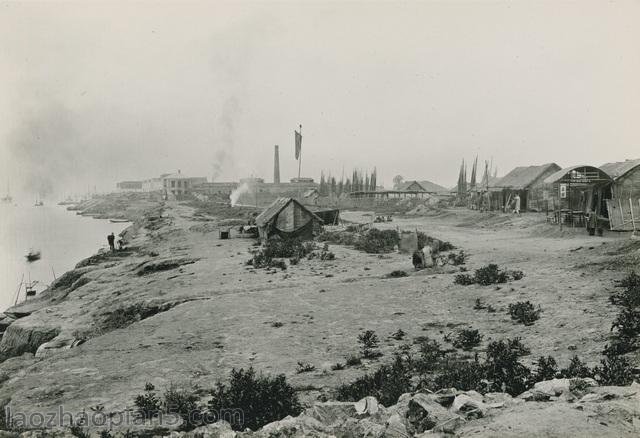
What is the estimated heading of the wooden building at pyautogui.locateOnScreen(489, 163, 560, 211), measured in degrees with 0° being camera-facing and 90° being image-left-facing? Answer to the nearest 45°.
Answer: approximately 45°

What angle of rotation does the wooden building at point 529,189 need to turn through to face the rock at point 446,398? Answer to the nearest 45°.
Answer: approximately 45° to its left

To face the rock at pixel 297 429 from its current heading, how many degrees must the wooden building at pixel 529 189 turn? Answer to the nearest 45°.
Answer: approximately 45° to its left

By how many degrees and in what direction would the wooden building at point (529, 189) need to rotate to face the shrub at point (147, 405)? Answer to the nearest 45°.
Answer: approximately 45° to its left

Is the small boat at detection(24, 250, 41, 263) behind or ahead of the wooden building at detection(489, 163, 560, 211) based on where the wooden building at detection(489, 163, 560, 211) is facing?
ahead

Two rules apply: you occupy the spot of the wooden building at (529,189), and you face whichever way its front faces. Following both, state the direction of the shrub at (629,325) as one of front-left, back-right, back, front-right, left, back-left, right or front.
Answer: front-left

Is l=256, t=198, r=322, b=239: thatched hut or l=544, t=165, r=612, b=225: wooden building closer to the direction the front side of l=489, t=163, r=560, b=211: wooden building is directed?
the thatched hut

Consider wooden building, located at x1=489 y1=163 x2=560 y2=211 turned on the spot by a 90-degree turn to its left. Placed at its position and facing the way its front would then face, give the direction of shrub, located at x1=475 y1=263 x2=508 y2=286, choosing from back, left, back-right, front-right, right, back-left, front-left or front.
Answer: front-right

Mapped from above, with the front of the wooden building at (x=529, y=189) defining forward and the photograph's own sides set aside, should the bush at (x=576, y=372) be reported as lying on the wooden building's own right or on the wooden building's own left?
on the wooden building's own left

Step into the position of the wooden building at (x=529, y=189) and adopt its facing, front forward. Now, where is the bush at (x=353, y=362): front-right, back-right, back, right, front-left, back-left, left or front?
front-left
